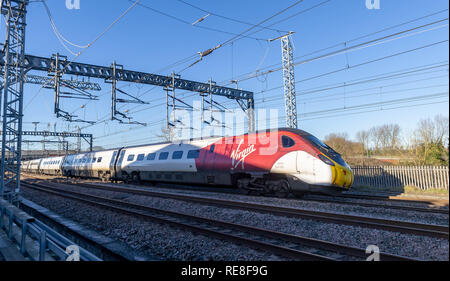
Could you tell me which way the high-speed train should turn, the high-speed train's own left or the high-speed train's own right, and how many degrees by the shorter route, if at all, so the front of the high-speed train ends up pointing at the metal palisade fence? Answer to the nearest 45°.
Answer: approximately 45° to the high-speed train's own left

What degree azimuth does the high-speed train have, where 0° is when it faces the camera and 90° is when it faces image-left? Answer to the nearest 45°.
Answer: approximately 315°
